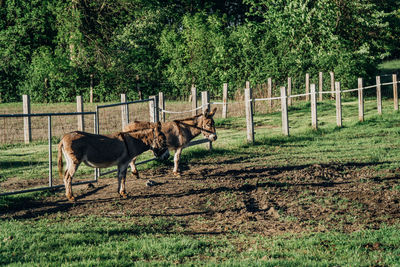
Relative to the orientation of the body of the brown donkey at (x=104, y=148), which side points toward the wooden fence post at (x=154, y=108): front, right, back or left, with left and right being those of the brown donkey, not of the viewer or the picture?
left

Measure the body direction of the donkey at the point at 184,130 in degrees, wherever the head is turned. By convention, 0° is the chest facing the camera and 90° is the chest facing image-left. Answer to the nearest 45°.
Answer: approximately 270°

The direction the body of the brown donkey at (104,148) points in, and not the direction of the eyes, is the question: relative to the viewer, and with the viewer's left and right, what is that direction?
facing to the right of the viewer

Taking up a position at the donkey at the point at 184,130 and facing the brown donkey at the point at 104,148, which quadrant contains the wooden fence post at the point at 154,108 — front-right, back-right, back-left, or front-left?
back-right

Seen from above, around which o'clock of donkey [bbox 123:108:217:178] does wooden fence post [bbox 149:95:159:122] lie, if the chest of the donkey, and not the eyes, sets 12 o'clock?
The wooden fence post is roughly at 8 o'clock from the donkey.
